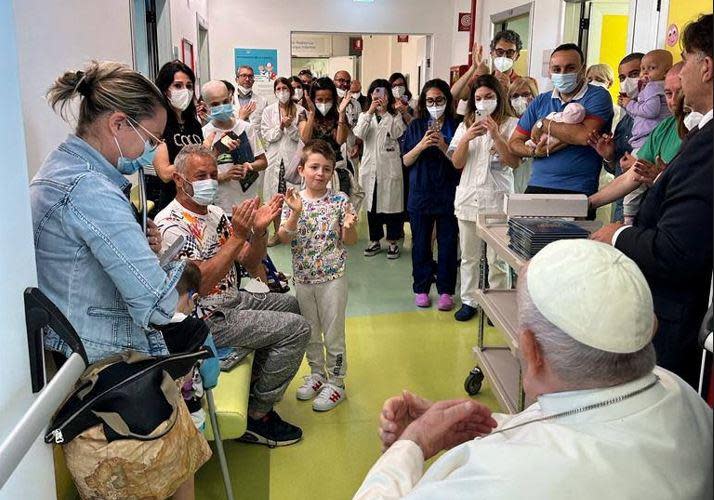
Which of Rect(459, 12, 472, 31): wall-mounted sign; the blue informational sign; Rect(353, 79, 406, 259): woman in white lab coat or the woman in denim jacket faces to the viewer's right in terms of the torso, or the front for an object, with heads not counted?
the woman in denim jacket

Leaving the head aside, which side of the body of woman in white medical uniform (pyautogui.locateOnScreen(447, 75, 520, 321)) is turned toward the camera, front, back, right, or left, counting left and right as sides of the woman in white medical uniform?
front

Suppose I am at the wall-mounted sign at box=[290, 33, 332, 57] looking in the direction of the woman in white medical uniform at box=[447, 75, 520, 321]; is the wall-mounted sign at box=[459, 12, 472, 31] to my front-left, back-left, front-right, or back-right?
front-left

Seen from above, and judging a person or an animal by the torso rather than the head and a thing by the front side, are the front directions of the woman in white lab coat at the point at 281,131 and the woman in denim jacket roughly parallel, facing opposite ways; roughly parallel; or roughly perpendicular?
roughly perpendicular

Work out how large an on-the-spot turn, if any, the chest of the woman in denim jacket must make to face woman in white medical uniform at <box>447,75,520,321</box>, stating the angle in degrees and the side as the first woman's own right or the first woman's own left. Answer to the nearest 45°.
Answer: approximately 45° to the first woman's own left

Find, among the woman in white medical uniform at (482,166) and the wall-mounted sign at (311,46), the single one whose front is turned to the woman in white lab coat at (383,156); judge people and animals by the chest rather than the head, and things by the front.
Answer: the wall-mounted sign

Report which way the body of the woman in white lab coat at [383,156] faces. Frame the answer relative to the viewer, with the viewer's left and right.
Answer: facing the viewer

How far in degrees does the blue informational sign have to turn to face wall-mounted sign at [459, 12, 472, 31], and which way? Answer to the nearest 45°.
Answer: approximately 90° to its left

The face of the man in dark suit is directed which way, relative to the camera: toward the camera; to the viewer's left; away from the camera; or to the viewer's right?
to the viewer's left

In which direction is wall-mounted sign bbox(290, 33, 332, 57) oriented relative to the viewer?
toward the camera

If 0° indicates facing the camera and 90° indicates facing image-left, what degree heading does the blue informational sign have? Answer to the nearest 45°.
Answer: approximately 0°

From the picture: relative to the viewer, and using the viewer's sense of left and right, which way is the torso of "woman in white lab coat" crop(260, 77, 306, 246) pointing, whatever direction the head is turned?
facing the viewer

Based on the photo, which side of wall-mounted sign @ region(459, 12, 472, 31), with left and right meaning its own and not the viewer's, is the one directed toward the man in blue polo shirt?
front

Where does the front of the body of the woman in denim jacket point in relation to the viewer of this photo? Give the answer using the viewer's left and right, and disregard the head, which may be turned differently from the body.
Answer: facing to the right of the viewer

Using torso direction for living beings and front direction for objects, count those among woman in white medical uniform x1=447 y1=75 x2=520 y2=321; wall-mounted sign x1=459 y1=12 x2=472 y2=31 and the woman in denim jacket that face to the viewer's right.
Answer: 1
